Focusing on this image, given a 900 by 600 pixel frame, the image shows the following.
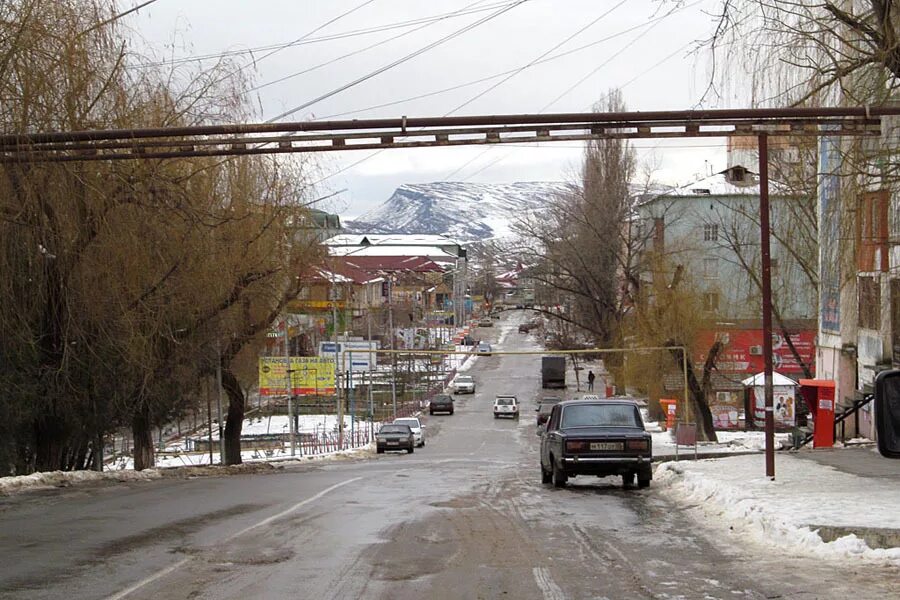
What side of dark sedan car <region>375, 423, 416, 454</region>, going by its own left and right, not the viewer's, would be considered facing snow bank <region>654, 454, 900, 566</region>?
front

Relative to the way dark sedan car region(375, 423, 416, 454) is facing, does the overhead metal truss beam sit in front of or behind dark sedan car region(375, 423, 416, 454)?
in front

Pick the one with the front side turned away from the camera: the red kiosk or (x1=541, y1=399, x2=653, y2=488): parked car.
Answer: the parked car

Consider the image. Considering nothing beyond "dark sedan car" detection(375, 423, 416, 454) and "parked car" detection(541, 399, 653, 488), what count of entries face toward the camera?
1

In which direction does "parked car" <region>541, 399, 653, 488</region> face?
away from the camera

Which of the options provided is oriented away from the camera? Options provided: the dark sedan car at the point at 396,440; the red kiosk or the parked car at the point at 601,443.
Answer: the parked car

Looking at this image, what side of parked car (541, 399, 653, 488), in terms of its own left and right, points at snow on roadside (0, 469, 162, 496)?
left

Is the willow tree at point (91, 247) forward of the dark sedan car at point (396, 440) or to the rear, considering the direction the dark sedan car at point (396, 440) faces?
forward

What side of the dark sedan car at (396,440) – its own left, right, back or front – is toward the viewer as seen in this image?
front

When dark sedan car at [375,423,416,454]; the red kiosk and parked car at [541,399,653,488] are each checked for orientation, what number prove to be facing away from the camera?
1

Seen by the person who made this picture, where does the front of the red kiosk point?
facing the viewer and to the left of the viewer

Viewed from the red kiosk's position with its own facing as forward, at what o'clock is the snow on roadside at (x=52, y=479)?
The snow on roadside is roughly at 12 o'clock from the red kiosk.

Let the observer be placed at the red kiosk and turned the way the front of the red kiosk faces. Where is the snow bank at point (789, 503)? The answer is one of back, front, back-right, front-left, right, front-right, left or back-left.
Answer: front-left

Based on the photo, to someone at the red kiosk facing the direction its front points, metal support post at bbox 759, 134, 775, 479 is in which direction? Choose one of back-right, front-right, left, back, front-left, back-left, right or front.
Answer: front-left

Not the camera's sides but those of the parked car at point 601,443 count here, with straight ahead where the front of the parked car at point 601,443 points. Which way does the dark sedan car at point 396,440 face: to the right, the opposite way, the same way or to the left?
the opposite way
